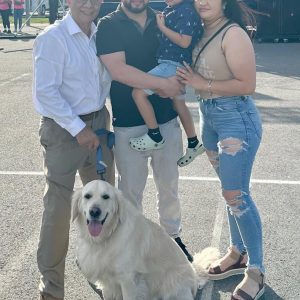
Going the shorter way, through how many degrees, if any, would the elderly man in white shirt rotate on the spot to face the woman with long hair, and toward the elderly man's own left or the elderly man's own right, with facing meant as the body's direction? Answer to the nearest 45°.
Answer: approximately 45° to the elderly man's own left

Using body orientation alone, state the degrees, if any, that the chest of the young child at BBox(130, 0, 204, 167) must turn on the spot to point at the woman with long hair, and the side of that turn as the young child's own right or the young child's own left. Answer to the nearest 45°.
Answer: approximately 90° to the young child's own left

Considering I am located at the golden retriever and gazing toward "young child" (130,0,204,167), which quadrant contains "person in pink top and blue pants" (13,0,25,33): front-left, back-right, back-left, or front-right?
front-left

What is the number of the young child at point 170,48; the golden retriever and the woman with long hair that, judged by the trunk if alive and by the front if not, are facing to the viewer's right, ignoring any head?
0

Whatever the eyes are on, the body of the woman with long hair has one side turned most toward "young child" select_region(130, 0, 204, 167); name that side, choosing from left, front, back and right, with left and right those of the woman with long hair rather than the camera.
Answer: right

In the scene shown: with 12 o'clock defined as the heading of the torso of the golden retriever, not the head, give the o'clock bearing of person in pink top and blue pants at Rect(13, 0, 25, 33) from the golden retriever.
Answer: The person in pink top and blue pants is roughly at 4 o'clock from the golden retriever.

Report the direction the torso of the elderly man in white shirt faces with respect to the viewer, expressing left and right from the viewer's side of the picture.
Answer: facing the viewer and to the right of the viewer

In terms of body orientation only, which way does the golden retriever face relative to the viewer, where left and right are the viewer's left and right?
facing the viewer and to the left of the viewer

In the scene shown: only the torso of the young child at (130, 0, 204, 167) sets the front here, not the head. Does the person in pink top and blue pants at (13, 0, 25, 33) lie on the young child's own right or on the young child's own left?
on the young child's own right

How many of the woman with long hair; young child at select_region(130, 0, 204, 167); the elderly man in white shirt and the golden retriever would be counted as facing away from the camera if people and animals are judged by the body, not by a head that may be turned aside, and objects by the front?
0

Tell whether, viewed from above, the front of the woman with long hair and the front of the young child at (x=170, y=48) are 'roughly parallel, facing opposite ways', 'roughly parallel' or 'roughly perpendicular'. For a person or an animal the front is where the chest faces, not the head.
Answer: roughly parallel

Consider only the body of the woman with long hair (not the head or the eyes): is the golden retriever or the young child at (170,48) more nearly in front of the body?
the golden retriever

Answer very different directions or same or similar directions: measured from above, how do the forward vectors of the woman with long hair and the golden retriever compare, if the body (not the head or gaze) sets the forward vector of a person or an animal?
same or similar directions

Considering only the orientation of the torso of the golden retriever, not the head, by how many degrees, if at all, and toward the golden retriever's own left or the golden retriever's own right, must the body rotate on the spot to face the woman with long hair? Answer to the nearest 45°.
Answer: approximately 180°

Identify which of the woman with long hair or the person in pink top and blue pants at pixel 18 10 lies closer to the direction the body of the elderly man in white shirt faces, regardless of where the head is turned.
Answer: the woman with long hair
